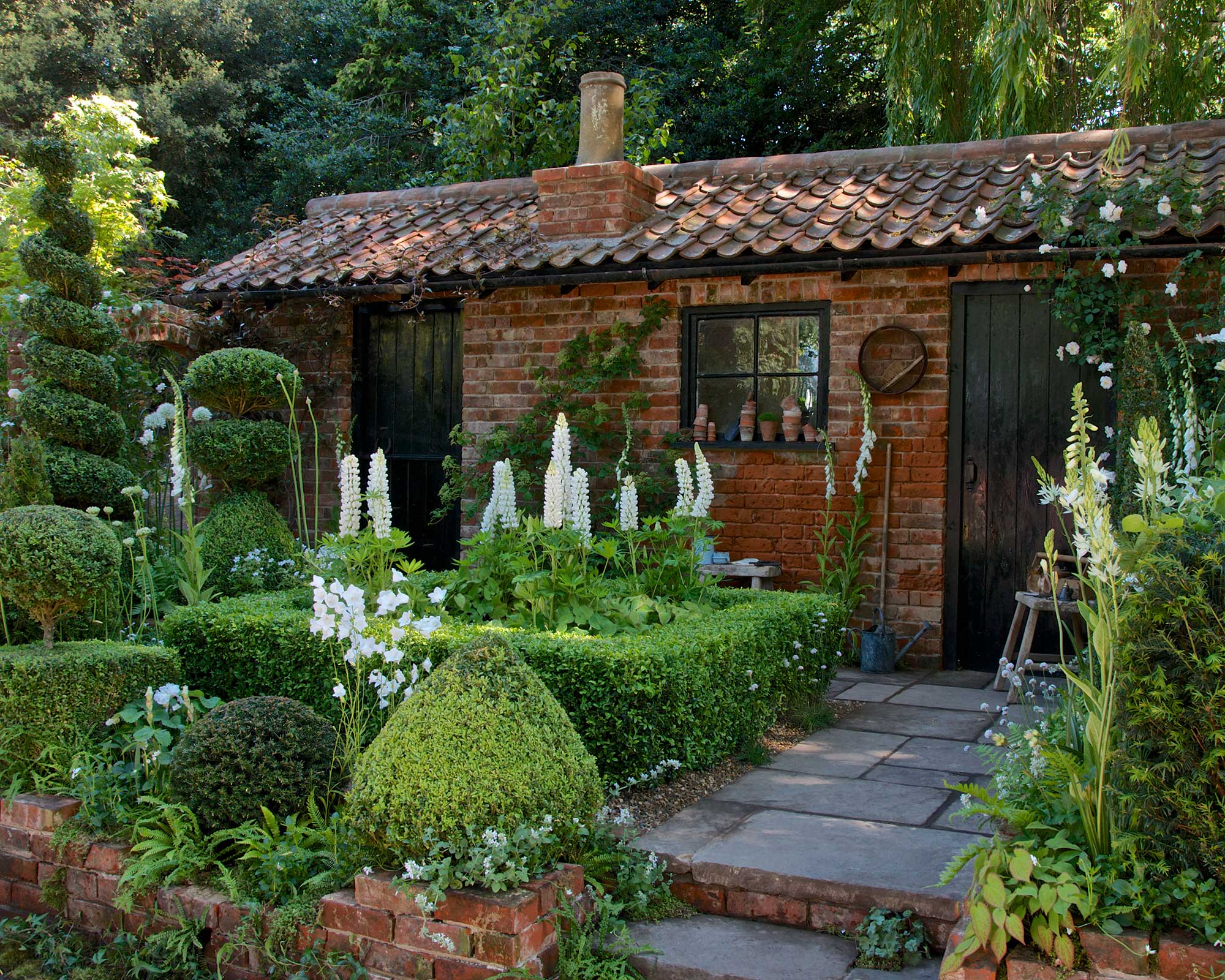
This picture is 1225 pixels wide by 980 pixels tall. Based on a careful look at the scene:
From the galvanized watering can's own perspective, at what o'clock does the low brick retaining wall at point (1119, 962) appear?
The low brick retaining wall is roughly at 3 o'clock from the galvanized watering can.

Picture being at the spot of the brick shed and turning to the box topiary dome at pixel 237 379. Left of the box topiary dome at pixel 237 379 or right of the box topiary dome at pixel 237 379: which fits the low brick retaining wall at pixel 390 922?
left

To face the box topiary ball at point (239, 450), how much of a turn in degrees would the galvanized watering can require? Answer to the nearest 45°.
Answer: approximately 180°

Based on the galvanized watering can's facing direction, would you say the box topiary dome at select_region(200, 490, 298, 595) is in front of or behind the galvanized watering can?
behind

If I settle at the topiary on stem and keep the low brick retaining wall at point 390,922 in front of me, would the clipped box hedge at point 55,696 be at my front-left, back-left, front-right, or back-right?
front-right

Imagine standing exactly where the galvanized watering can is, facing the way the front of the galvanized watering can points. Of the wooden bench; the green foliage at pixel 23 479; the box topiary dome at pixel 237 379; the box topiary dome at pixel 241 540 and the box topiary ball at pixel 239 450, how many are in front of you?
0

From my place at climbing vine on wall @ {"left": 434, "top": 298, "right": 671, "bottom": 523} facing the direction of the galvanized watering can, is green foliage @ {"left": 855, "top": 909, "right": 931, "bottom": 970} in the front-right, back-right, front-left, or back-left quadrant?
front-right

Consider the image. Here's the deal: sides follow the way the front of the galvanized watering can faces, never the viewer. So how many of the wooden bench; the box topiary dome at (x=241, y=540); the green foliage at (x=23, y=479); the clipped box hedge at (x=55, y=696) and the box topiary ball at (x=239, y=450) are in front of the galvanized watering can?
0

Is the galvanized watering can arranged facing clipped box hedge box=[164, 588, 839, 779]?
no

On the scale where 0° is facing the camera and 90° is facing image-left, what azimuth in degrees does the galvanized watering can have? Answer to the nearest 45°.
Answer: approximately 270°

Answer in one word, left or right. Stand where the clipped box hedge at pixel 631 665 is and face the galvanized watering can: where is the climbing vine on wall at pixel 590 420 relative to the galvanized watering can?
left

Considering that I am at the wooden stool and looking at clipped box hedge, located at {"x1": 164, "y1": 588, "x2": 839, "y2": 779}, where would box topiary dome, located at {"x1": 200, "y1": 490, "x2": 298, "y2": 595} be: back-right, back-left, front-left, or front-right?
front-right

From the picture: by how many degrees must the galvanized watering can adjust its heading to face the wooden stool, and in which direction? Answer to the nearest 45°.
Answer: approximately 45° to its right

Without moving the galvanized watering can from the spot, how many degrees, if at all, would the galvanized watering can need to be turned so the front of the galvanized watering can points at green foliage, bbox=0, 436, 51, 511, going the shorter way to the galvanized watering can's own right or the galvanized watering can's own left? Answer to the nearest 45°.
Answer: approximately 135° to the galvanized watering can's own right

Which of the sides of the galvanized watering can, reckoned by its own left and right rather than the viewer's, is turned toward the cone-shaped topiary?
right

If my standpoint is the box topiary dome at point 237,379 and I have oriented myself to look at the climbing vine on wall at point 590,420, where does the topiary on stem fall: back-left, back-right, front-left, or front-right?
back-right

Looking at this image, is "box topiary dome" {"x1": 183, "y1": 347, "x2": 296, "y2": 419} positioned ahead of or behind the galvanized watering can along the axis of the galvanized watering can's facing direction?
behind

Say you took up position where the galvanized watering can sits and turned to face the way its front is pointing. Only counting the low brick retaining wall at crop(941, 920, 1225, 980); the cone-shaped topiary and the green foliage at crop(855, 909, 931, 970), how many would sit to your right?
3

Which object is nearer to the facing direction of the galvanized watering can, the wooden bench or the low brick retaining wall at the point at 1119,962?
the low brick retaining wall

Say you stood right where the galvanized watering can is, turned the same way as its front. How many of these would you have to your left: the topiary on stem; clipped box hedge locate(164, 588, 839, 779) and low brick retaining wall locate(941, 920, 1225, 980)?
0
